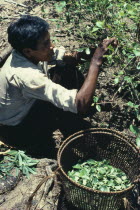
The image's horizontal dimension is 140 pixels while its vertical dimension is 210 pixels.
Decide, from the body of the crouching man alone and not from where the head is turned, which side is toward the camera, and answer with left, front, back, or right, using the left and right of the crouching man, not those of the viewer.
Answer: right

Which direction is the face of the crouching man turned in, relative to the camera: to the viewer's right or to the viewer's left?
to the viewer's right
